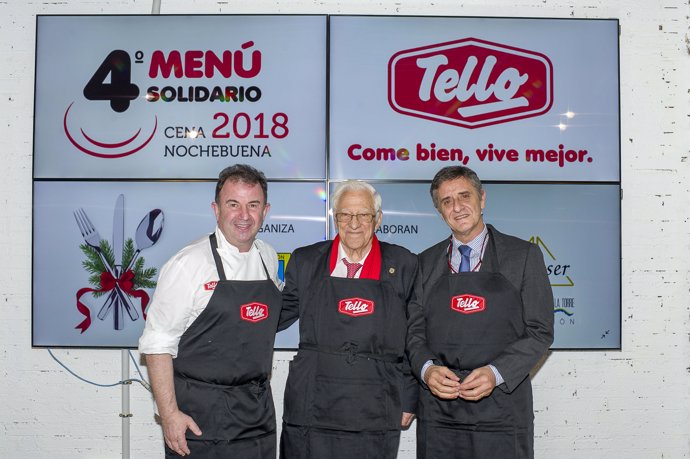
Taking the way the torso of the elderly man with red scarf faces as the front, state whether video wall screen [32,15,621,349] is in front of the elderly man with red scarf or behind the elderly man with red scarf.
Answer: behind

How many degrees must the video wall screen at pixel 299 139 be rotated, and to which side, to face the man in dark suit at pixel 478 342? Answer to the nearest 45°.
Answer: approximately 45° to its left

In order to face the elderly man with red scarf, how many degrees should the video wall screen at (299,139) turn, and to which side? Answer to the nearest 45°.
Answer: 0° — it already faces them

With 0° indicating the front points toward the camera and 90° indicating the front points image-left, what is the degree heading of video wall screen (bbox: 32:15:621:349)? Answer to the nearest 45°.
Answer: approximately 0°
